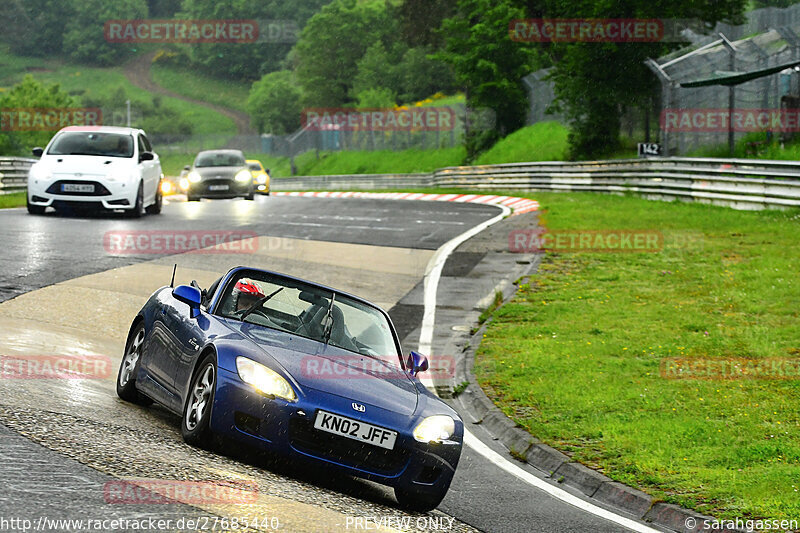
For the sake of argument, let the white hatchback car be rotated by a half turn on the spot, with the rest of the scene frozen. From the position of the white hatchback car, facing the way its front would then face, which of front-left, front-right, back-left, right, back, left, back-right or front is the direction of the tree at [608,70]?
front-right

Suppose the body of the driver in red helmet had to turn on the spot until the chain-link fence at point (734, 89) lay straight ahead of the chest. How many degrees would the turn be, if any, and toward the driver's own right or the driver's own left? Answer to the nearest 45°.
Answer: approximately 90° to the driver's own left

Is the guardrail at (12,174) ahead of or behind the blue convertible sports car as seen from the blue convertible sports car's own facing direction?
behind

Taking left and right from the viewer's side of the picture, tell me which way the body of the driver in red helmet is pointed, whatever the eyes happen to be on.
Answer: facing the viewer and to the right of the viewer

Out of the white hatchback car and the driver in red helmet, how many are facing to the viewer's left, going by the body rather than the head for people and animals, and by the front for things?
0

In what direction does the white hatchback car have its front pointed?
toward the camera

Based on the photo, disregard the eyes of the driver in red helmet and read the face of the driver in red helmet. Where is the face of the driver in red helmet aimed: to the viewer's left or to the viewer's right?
to the viewer's right

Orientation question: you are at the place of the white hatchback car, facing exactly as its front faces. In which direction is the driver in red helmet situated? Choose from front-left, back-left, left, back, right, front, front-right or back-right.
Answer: front

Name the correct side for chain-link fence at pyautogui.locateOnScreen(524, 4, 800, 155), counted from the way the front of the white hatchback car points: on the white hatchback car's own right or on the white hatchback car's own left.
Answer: on the white hatchback car's own left

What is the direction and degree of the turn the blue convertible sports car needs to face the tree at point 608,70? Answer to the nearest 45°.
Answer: approximately 135° to its left

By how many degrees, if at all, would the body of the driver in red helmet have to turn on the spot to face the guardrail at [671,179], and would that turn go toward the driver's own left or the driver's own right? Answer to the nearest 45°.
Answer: approximately 90° to the driver's own left

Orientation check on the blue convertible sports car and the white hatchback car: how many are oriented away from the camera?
0

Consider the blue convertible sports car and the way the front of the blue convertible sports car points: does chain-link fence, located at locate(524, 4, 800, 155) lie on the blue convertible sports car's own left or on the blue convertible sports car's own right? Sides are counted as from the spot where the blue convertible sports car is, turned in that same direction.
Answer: on the blue convertible sports car's own left
